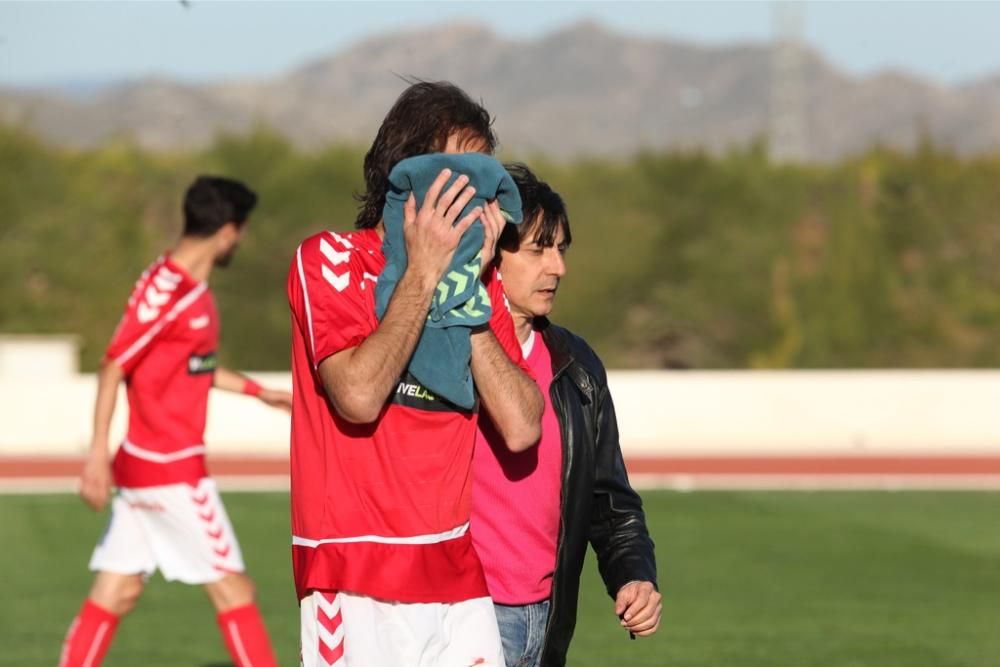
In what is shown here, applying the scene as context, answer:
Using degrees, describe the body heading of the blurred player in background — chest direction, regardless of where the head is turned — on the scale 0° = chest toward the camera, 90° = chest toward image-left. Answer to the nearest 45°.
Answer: approximately 270°

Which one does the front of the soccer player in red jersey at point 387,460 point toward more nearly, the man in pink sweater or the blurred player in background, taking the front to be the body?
the man in pink sweater

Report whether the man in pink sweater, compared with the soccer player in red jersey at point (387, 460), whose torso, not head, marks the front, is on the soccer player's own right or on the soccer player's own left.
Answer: on the soccer player's own left

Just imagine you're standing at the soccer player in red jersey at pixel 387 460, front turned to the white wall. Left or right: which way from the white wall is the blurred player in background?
left

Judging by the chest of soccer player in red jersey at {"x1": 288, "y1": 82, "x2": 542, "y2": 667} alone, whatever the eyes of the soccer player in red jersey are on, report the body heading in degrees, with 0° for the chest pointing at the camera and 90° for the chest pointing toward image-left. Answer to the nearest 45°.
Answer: approximately 315°

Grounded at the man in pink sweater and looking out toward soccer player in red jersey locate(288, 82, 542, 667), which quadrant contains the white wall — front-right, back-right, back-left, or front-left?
back-right

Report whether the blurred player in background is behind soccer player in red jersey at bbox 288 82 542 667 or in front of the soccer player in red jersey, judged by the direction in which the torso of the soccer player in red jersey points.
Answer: behind
